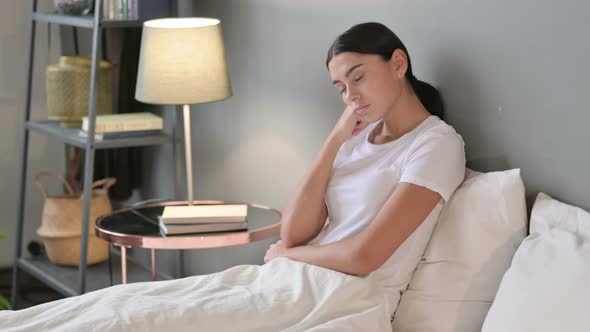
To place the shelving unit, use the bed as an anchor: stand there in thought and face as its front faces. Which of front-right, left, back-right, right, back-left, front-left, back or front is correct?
front-right

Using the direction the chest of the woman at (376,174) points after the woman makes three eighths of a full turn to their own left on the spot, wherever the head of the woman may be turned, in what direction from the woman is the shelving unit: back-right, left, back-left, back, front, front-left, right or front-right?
back-left

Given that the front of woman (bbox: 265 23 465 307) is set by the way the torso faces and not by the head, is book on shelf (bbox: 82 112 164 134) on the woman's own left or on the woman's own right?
on the woman's own right

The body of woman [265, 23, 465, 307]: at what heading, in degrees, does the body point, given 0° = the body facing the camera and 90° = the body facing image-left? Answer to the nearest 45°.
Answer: approximately 45°

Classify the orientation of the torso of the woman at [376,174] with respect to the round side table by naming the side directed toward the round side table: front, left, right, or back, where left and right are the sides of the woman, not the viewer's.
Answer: right

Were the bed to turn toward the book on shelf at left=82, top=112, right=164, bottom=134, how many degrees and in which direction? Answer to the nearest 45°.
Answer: approximately 45° to its right

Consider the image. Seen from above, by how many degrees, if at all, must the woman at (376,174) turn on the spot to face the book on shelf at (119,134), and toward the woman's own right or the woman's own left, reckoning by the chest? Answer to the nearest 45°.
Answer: approximately 90° to the woman's own right

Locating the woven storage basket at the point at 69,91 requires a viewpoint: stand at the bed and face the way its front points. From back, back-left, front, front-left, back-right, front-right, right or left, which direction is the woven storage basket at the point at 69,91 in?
front-right

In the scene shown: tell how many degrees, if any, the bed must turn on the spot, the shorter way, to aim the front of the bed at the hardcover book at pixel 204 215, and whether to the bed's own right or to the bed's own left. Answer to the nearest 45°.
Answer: approximately 45° to the bed's own right

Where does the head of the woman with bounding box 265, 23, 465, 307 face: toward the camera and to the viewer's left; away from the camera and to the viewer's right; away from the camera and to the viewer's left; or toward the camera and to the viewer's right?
toward the camera and to the viewer's left

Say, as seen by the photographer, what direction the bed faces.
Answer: facing to the left of the viewer

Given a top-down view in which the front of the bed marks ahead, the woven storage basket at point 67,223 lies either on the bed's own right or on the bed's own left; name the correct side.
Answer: on the bed's own right
